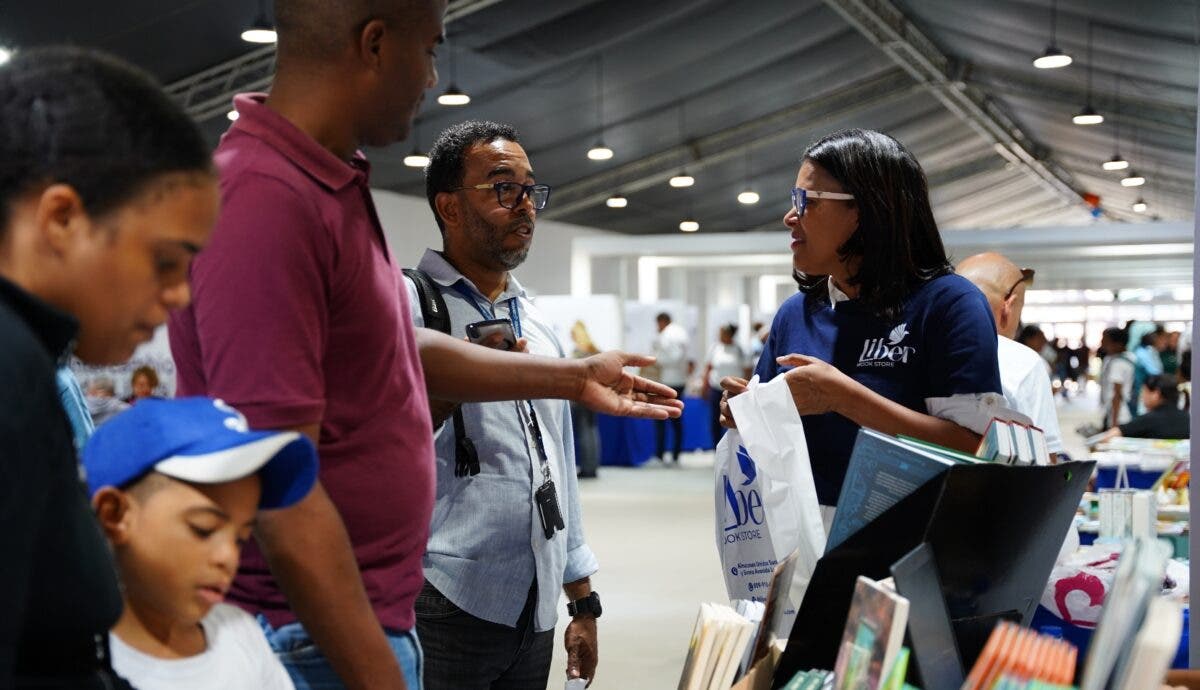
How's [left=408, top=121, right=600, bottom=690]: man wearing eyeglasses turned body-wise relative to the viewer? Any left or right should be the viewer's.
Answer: facing the viewer and to the right of the viewer

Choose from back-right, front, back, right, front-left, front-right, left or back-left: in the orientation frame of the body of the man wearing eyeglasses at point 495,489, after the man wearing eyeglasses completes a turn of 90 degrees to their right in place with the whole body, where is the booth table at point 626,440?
back-right

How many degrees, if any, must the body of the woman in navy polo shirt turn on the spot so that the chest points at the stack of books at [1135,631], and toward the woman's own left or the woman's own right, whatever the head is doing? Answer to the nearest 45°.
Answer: approximately 45° to the woman's own left

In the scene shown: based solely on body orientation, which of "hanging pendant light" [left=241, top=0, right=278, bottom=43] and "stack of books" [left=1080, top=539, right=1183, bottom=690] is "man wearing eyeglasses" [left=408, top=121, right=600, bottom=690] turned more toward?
the stack of books

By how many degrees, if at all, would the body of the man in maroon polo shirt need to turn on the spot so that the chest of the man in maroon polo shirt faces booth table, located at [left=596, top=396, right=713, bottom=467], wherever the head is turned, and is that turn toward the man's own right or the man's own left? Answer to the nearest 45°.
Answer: approximately 90° to the man's own left

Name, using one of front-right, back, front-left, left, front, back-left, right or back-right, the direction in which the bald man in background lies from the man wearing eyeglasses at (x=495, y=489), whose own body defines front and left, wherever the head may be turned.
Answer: left

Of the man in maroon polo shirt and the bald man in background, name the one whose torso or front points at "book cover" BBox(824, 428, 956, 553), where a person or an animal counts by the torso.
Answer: the man in maroon polo shirt

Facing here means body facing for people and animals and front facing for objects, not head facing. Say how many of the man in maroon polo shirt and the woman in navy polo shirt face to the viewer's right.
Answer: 1

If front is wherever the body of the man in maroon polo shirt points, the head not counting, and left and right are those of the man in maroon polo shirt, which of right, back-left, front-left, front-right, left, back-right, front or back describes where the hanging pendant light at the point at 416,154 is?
left

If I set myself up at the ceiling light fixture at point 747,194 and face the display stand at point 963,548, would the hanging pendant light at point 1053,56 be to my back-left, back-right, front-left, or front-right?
front-left

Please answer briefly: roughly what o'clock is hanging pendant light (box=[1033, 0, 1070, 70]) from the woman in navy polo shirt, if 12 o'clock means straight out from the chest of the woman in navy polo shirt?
The hanging pendant light is roughly at 5 o'clock from the woman in navy polo shirt.

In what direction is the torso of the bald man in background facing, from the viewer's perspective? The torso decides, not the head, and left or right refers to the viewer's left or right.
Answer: facing away from the viewer and to the right of the viewer

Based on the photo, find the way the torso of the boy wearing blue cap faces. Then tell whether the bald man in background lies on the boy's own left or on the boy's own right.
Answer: on the boy's own left

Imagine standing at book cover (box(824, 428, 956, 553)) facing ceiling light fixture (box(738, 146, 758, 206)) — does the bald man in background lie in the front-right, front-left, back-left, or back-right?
front-right

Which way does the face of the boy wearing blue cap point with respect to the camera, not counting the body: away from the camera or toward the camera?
toward the camera

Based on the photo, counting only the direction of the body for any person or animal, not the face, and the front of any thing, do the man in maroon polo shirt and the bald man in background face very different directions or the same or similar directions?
same or similar directions

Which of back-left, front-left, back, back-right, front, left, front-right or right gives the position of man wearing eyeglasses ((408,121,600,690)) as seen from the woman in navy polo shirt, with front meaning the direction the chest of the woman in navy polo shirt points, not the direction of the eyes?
front-right

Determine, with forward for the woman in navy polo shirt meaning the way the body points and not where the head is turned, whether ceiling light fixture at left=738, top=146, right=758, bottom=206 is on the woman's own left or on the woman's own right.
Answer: on the woman's own right
